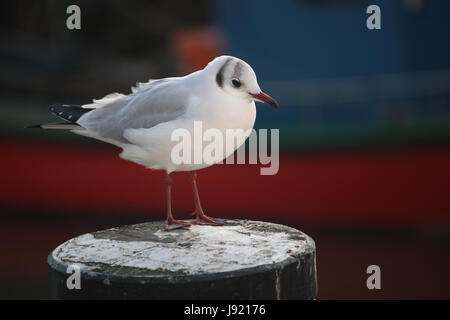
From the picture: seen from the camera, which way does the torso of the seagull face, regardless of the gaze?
to the viewer's right
